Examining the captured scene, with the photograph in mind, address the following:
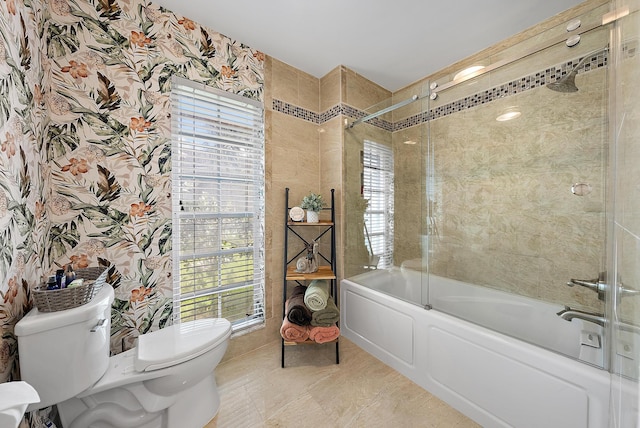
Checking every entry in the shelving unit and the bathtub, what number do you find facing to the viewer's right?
0

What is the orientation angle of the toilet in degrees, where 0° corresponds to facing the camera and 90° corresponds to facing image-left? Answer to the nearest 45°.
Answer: approximately 270°

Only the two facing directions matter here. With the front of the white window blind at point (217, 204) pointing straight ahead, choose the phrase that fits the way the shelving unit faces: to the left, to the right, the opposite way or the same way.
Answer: to the right

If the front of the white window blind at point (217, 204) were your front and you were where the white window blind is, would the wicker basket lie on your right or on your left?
on your right

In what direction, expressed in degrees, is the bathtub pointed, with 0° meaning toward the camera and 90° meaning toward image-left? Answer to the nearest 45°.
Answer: approximately 45°

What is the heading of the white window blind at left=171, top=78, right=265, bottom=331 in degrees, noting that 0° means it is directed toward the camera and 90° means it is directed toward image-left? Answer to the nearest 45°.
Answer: approximately 315°

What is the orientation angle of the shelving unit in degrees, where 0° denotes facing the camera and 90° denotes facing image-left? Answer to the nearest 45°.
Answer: approximately 0°

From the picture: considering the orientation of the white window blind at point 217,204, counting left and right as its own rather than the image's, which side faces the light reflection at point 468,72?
front

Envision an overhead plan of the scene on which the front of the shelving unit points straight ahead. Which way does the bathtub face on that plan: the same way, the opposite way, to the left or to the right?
to the right

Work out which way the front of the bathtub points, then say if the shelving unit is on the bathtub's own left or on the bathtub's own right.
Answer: on the bathtub's own right

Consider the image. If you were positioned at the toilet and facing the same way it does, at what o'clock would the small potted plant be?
The small potted plant is roughly at 12 o'clock from the toilet.

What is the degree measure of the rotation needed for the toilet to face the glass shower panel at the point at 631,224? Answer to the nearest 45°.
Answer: approximately 45° to its right
